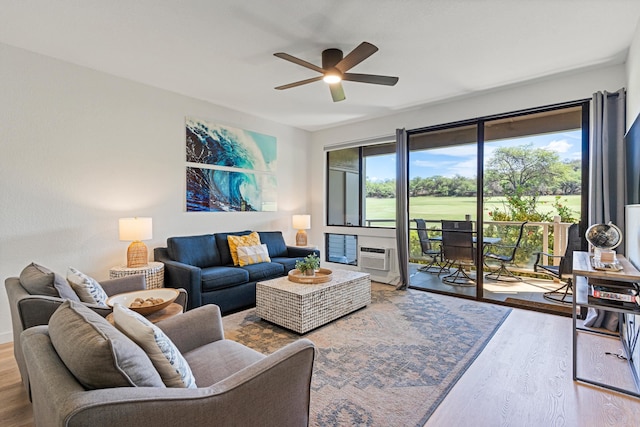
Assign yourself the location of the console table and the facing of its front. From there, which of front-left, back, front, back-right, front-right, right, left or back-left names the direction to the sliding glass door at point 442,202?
front-right

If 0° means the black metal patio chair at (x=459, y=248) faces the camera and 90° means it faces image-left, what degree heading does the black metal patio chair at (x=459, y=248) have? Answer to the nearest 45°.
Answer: approximately 180°

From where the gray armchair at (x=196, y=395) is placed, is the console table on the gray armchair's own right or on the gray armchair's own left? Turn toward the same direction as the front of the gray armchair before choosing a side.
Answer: on the gray armchair's own right

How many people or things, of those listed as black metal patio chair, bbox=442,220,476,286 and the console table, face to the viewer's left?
1

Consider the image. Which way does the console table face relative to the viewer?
to the viewer's left

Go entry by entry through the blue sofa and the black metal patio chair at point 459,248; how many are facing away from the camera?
1

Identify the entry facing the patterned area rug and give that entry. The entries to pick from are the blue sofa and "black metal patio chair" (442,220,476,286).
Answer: the blue sofa

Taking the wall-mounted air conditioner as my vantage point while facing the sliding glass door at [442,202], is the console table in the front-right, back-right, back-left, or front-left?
front-right

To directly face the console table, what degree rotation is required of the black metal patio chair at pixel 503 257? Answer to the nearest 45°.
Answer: approximately 90° to its left

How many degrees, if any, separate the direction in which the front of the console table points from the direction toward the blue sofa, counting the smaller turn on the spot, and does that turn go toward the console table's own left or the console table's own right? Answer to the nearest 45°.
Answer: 0° — it already faces it

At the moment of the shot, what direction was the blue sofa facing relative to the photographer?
facing the viewer and to the right of the viewer

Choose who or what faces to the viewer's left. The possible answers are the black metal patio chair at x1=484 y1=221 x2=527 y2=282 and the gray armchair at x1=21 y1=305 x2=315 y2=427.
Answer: the black metal patio chair

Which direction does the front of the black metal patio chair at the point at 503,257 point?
to the viewer's left

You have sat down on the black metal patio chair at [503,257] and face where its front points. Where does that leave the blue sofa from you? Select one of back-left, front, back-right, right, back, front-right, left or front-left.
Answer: front-left

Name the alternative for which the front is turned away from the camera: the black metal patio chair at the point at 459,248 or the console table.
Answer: the black metal patio chair

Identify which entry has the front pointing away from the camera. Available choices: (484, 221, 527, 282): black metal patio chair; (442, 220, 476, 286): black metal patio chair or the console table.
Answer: (442, 220, 476, 286): black metal patio chair

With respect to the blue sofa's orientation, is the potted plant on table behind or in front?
in front

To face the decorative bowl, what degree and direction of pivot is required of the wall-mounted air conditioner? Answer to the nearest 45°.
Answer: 0° — it already faces it
